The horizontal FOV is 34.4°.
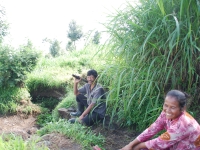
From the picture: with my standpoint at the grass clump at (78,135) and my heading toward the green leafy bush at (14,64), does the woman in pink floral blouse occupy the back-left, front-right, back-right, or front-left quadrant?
back-right

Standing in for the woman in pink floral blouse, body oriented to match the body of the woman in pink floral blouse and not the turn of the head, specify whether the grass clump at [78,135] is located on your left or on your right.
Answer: on your right

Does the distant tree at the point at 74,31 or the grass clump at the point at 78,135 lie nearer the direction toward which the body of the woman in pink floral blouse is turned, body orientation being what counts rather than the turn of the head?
the grass clump

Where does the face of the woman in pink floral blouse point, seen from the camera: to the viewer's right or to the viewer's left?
to the viewer's left

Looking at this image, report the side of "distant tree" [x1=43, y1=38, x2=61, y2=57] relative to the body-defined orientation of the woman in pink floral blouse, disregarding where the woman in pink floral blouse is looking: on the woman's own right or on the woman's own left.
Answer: on the woman's own right

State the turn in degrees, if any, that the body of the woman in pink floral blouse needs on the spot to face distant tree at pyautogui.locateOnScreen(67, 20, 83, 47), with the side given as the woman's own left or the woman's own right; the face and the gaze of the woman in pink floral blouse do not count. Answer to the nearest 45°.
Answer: approximately 135° to the woman's own right

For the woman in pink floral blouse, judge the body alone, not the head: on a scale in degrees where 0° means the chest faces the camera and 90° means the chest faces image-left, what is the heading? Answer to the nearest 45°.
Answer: approximately 45°

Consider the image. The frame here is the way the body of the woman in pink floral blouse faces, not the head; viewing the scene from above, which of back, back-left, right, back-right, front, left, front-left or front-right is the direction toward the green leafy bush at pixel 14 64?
right
